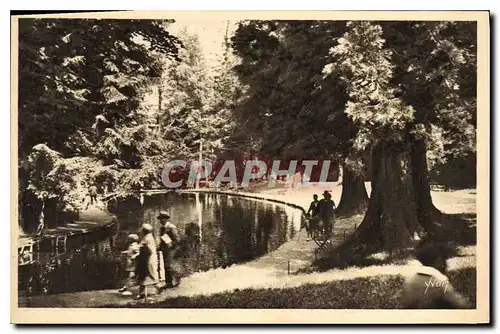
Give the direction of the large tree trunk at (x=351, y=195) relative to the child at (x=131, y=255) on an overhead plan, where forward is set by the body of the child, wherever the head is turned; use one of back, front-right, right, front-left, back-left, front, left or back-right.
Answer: back

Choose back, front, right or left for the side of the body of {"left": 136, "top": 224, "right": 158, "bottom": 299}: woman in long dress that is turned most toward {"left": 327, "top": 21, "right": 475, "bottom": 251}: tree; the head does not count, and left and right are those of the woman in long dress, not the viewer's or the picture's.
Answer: back

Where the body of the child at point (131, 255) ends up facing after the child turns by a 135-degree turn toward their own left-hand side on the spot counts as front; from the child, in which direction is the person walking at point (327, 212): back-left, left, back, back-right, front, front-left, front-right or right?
front-left

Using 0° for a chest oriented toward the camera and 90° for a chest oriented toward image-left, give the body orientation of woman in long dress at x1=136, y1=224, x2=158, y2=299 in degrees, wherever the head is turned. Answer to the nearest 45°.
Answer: approximately 90°

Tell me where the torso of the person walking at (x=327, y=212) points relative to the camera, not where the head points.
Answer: away from the camera

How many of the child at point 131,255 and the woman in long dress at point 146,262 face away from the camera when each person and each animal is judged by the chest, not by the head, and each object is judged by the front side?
0
